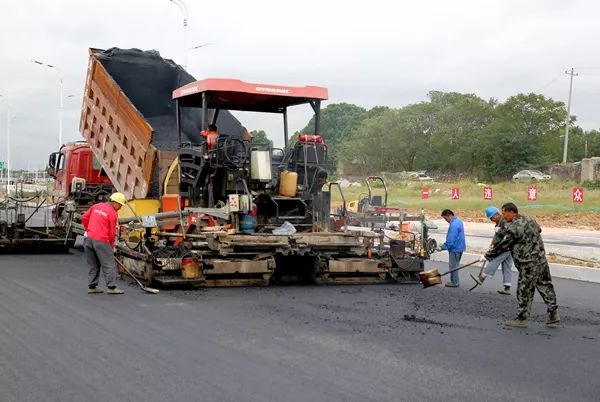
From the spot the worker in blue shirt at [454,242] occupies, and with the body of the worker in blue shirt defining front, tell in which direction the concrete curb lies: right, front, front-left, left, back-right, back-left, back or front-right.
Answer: back-right

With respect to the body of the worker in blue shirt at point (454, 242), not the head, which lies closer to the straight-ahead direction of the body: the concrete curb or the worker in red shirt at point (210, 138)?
the worker in red shirt

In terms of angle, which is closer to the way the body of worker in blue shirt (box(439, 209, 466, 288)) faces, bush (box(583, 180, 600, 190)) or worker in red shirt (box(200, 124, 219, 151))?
the worker in red shirt

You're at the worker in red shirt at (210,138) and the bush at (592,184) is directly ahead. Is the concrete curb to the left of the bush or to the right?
right

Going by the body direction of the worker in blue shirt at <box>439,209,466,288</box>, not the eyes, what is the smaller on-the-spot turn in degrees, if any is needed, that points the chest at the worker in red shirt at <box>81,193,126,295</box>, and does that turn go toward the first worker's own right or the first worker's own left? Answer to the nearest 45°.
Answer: approximately 45° to the first worker's own left

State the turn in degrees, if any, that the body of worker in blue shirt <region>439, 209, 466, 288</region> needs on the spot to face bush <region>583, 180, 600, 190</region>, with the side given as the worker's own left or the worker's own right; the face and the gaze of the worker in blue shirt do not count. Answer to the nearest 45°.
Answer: approximately 90° to the worker's own right

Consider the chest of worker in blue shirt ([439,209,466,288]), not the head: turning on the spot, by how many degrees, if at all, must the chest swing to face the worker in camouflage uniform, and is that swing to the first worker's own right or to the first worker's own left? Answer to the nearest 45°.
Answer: approximately 90° to the first worker's own left

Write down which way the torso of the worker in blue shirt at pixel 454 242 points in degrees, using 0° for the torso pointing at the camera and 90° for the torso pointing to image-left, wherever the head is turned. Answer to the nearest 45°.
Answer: approximately 90°

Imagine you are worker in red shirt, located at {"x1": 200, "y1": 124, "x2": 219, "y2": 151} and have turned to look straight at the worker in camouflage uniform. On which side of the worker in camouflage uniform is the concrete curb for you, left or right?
left

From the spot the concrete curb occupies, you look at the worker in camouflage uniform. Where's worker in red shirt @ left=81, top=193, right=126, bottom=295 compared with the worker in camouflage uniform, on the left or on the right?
right
